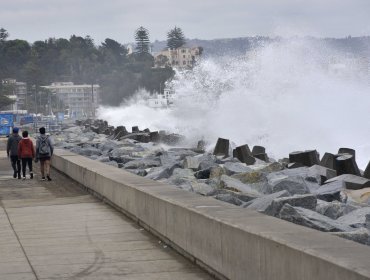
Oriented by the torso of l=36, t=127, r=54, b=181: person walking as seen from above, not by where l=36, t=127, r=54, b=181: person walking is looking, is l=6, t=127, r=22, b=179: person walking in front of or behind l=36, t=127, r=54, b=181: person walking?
in front

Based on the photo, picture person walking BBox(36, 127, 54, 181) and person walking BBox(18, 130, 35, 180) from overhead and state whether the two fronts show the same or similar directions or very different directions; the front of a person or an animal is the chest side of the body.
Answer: same or similar directions

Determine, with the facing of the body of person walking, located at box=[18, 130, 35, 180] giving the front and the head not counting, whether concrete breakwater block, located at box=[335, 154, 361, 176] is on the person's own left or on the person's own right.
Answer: on the person's own right

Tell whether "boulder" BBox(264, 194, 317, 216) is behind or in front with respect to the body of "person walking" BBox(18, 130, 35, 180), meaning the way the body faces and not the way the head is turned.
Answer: behind

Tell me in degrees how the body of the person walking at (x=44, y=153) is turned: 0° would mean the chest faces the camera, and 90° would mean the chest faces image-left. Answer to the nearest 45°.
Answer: approximately 180°

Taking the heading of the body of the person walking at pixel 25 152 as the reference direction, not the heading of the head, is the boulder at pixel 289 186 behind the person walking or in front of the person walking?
behind

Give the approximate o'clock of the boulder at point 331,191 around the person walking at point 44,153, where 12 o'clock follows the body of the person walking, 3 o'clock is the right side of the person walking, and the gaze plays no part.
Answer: The boulder is roughly at 5 o'clock from the person walking.

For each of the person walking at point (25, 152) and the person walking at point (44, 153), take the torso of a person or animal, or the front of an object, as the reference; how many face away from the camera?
2

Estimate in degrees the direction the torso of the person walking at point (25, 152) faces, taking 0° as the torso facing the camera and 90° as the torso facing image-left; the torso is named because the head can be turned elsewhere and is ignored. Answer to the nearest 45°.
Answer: approximately 180°
